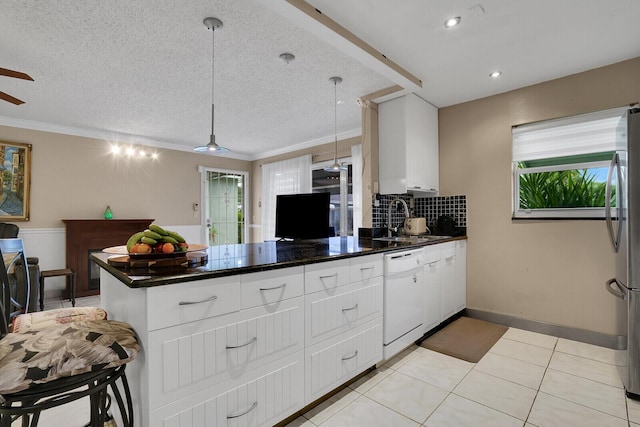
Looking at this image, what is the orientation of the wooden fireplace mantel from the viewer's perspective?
toward the camera

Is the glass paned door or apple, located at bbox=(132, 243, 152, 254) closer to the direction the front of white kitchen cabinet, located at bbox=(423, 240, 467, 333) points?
the apple

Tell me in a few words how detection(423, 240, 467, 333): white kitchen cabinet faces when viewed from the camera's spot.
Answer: facing the viewer and to the right of the viewer

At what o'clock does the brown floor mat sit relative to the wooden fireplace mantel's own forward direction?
The brown floor mat is roughly at 11 o'clock from the wooden fireplace mantel.

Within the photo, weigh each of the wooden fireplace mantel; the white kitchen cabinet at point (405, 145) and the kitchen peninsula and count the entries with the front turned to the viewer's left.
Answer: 0

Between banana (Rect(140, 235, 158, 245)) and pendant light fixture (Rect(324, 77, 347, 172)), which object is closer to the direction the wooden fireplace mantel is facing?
the banana

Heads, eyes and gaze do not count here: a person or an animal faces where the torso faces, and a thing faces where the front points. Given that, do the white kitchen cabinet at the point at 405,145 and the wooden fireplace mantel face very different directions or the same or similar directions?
same or similar directions

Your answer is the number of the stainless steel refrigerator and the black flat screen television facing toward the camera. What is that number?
1

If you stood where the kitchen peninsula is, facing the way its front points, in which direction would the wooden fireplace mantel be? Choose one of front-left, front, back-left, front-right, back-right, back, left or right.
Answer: back

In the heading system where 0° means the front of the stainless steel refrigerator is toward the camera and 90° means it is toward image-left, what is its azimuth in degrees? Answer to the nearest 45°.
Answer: approximately 90°

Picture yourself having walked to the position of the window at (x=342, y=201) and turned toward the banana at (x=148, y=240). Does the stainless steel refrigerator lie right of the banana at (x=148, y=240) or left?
left
